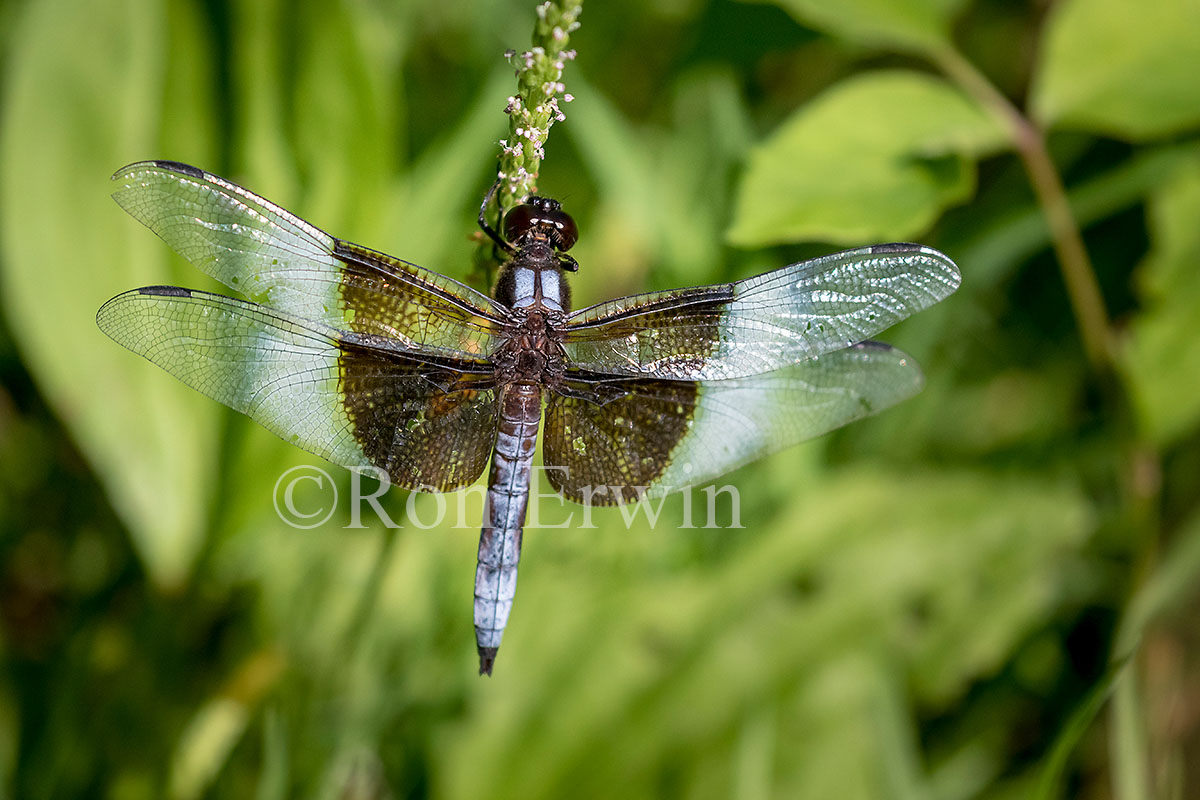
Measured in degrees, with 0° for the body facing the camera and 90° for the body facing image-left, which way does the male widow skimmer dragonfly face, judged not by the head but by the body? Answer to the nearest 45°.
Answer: approximately 180°

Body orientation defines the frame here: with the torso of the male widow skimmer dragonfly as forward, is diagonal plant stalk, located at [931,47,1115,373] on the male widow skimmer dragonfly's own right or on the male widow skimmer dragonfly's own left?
on the male widow skimmer dragonfly's own right

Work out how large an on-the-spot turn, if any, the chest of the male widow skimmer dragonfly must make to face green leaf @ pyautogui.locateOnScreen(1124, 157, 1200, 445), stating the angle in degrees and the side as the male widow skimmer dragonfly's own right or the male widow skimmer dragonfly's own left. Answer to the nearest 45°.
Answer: approximately 90° to the male widow skimmer dragonfly's own right

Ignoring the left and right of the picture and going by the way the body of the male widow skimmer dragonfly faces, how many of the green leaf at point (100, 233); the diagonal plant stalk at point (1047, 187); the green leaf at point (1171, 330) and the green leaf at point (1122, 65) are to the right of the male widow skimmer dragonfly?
3

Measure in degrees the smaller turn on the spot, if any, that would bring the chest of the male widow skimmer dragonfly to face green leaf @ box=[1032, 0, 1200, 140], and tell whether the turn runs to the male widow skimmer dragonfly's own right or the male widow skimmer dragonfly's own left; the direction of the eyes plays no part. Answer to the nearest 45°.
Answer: approximately 90° to the male widow skimmer dragonfly's own right
